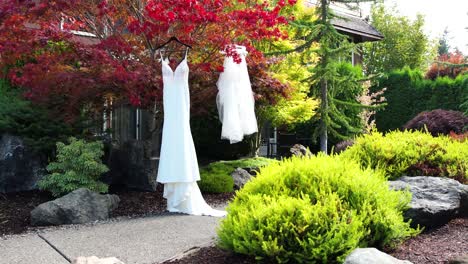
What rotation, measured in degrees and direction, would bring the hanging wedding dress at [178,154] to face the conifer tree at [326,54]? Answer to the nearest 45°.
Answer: approximately 135° to its left

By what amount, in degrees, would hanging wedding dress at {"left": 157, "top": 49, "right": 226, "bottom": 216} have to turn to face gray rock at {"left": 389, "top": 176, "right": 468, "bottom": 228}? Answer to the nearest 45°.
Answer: approximately 45° to its left

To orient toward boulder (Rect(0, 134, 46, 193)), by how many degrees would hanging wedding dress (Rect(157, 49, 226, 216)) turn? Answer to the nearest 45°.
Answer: approximately 135° to its right

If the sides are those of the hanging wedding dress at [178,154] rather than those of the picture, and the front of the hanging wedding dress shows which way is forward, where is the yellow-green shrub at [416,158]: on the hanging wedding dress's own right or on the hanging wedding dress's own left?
on the hanging wedding dress's own left

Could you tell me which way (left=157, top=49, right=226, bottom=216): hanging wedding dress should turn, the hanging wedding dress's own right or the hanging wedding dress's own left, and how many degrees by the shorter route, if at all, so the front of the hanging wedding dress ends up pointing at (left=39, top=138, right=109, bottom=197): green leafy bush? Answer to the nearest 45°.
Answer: approximately 90° to the hanging wedding dress's own right

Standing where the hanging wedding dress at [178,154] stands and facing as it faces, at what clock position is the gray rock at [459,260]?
The gray rock is roughly at 11 o'clock from the hanging wedding dress.

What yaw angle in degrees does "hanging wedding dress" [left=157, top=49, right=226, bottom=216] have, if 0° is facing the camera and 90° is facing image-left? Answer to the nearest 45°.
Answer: approximately 0°

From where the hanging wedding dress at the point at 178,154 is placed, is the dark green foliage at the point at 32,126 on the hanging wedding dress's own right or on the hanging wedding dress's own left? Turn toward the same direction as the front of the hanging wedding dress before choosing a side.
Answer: on the hanging wedding dress's own right
